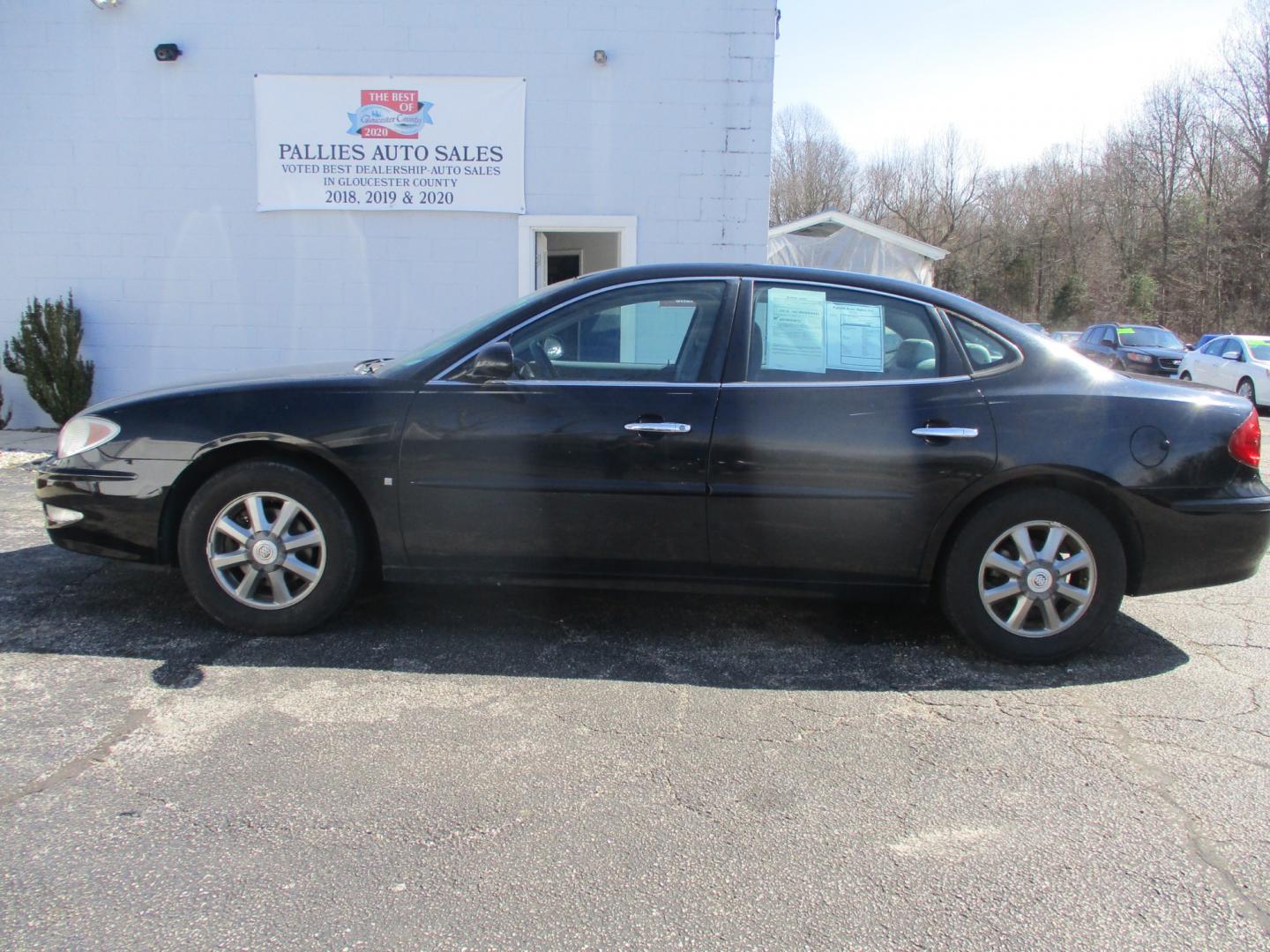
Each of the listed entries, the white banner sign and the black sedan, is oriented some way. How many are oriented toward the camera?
1

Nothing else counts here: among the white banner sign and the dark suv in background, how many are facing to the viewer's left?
0

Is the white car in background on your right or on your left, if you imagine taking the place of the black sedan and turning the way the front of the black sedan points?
on your right

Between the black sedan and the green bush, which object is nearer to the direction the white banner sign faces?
the black sedan

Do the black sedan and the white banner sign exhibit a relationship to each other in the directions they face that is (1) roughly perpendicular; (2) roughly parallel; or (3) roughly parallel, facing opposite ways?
roughly perpendicular

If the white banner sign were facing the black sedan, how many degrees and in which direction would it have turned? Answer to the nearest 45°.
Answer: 0° — it already faces it

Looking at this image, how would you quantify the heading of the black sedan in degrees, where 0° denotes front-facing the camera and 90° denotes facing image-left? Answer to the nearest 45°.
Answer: approximately 90°

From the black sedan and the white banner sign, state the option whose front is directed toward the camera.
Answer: the white banner sign

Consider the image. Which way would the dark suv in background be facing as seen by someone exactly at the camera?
facing the viewer and to the right of the viewer

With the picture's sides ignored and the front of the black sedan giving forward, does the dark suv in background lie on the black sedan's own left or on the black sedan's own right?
on the black sedan's own right

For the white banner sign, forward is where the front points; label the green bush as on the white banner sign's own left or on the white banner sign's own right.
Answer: on the white banner sign's own right

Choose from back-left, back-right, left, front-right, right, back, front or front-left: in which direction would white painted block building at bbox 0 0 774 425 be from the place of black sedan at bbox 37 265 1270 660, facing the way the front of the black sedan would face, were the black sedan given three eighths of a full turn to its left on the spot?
back

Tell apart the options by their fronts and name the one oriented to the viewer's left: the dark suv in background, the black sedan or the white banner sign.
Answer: the black sedan

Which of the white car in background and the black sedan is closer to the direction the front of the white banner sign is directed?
the black sedan

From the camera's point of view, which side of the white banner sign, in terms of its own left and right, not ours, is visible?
front

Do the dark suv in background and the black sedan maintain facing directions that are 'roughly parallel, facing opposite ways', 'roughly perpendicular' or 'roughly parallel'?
roughly perpendicular
